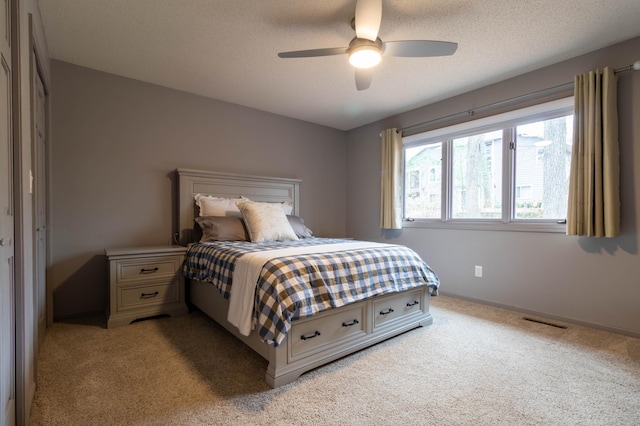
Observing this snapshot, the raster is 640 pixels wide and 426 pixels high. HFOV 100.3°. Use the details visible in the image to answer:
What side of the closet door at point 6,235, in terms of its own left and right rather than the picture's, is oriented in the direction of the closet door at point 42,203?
left

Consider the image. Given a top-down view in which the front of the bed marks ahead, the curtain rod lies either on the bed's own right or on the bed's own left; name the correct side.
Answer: on the bed's own left

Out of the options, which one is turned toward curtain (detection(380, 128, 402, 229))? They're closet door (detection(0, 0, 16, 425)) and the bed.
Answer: the closet door

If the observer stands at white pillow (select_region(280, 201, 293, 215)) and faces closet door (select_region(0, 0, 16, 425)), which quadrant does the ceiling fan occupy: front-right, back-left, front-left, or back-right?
front-left

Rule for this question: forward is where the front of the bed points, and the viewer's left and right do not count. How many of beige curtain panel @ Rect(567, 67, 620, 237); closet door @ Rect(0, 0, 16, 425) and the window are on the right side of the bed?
1

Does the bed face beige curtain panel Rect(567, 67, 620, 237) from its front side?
no

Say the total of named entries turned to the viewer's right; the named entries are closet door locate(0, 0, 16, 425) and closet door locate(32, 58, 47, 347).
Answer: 2

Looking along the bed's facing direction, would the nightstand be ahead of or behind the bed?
behind

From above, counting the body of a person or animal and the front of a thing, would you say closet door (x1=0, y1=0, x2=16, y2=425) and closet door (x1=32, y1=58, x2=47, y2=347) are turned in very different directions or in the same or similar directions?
same or similar directions

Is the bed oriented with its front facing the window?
no

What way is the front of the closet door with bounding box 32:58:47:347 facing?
to the viewer's right

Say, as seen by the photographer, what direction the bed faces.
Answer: facing the viewer and to the right of the viewer

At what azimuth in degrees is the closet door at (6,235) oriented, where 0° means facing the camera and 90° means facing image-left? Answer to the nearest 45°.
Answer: approximately 270°
